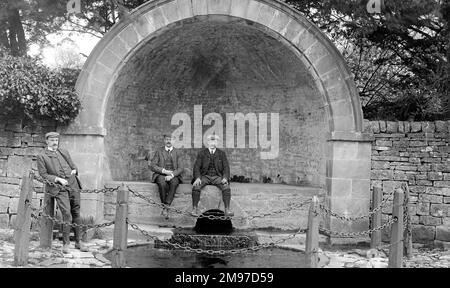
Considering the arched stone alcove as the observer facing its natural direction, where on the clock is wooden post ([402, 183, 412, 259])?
The wooden post is roughly at 10 o'clock from the arched stone alcove.

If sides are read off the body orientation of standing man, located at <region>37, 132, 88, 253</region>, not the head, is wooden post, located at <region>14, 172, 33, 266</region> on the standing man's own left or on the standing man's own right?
on the standing man's own right

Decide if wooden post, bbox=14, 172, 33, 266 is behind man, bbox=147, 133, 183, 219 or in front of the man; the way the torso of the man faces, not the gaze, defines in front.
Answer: in front

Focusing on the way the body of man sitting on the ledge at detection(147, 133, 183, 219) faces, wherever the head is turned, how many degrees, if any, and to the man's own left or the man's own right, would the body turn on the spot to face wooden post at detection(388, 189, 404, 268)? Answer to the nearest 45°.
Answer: approximately 45° to the man's own left

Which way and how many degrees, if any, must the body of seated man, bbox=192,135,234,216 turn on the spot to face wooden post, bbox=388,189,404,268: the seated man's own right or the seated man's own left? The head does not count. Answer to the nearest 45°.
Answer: approximately 45° to the seated man's own left

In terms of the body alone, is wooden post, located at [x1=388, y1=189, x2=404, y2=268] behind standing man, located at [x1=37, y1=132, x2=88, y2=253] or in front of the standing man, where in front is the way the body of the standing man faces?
in front

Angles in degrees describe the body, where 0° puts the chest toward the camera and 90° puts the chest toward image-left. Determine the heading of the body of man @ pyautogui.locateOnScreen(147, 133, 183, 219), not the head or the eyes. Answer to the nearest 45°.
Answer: approximately 0°

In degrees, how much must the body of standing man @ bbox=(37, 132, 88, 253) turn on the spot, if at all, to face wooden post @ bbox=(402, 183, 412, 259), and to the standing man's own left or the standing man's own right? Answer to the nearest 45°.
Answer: approximately 45° to the standing man's own left

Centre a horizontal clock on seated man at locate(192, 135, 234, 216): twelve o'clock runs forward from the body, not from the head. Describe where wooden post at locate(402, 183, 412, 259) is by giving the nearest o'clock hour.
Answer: The wooden post is roughly at 10 o'clock from the seated man.
